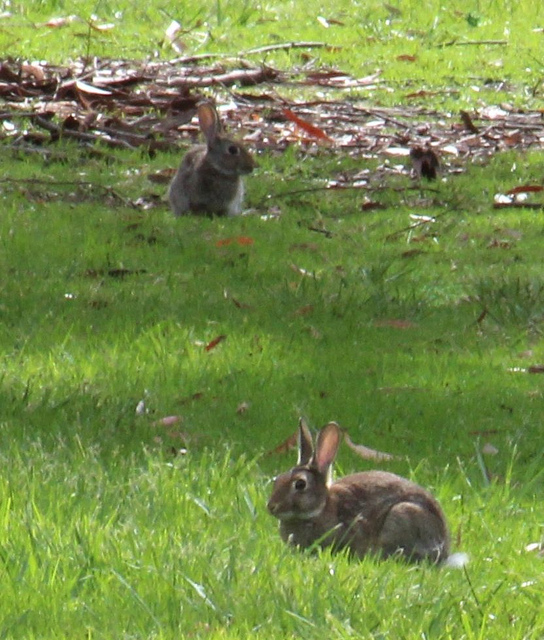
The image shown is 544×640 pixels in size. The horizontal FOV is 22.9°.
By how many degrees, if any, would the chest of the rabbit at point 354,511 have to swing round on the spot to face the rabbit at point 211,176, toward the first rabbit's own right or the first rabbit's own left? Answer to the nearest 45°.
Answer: approximately 90° to the first rabbit's own right

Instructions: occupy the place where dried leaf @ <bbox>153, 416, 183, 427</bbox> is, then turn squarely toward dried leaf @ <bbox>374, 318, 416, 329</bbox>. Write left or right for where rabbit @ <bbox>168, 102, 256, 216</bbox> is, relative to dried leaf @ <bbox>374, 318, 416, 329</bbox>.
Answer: left

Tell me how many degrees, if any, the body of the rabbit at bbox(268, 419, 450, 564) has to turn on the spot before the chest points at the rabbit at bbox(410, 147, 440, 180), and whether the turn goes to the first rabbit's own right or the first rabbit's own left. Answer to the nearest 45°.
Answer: approximately 90° to the first rabbit's own right

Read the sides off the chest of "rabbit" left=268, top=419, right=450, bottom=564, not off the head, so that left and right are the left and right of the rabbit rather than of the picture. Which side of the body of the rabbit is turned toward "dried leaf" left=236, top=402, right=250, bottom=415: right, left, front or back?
right

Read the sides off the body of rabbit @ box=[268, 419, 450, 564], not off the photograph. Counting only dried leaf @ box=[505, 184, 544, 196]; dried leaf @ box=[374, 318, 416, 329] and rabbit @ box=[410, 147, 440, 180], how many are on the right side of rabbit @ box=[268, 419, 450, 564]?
3

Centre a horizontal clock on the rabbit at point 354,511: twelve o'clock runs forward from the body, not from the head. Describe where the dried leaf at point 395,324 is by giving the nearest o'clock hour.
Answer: The dried leaf is roughly at 3 o'clock from the rabbit.

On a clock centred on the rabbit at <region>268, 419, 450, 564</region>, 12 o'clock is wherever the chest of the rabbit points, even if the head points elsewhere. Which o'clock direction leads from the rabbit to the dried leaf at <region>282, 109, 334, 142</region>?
The dried leaf is roughly at 3 o'clock from the rabbit.

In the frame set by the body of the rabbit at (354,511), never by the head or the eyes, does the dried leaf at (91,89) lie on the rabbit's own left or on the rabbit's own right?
on the rabbit's own right

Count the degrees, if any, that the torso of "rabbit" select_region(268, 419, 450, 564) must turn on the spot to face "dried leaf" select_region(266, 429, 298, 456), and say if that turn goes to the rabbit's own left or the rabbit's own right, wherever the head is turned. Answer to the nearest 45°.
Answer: approximately 90° to the rabbit's own right

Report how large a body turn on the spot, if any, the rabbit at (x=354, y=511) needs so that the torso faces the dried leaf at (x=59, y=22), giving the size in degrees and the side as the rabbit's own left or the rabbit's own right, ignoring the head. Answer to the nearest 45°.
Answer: approximately 90° to the rabbit's own right

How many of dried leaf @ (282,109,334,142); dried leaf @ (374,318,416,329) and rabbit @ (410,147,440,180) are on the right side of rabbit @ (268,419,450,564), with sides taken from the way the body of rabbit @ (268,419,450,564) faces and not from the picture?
3

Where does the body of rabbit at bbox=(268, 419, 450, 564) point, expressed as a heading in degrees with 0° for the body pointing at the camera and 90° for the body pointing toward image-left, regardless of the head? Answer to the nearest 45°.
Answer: approximately 90°
